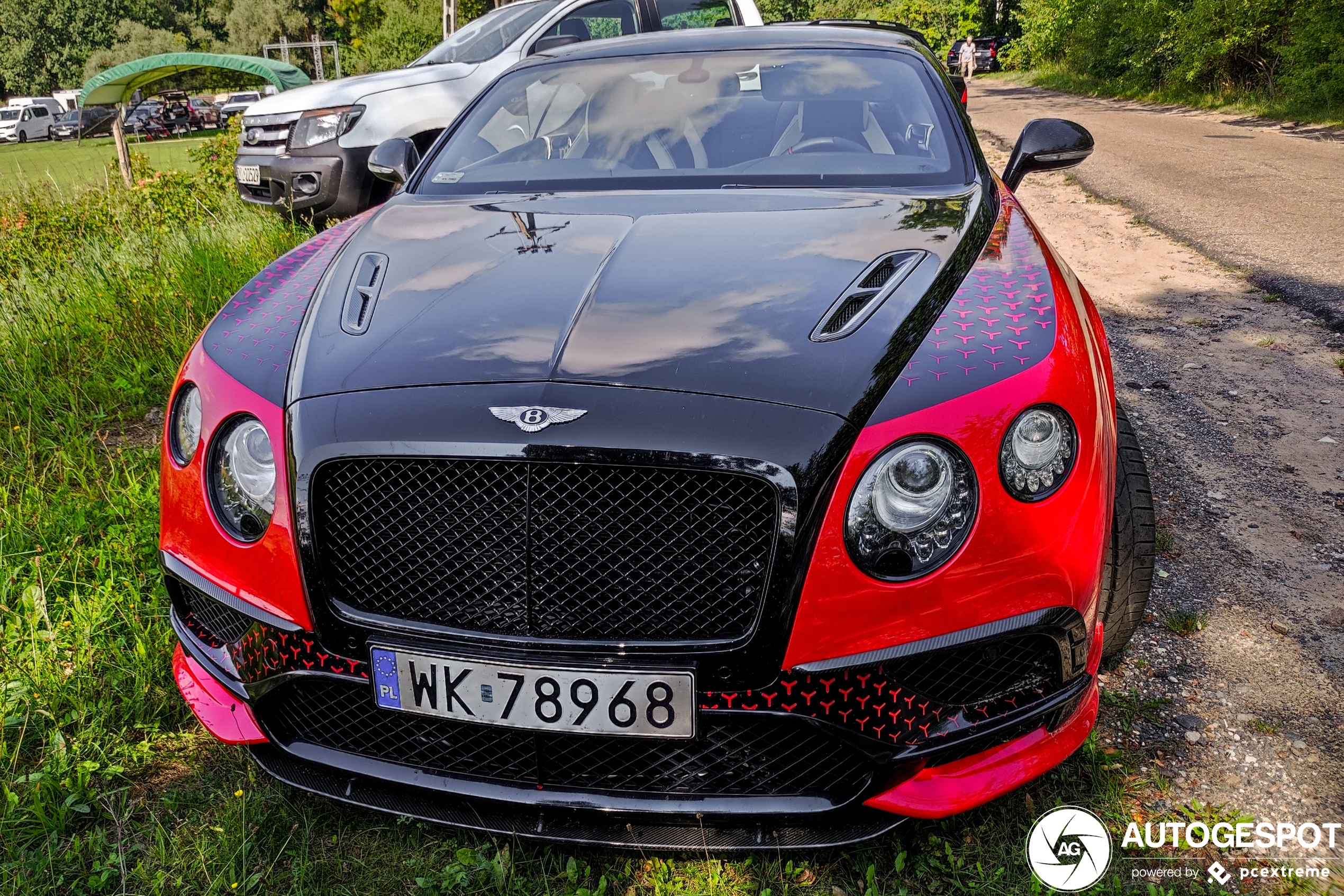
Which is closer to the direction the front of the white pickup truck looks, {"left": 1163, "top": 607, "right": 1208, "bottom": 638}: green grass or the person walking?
the green grass

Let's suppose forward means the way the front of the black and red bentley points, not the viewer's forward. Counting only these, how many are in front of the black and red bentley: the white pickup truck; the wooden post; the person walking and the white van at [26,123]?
0

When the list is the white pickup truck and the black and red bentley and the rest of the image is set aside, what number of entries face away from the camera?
0

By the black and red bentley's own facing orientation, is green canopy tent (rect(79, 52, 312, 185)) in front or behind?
behind

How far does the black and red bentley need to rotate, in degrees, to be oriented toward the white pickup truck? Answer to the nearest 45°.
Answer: approximately 180°

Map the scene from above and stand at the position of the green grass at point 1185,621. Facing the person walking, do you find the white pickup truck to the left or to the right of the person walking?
left

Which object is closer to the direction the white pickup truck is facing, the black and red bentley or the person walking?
the black and red bentley

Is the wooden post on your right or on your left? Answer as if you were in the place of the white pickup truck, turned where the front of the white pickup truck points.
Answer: on your right

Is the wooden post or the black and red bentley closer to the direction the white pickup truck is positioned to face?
the black and red bentley

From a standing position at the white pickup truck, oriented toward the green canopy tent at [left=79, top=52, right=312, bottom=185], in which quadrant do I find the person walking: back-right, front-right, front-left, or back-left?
front-right

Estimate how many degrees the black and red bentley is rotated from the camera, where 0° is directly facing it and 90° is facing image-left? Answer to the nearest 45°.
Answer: approximately 0°

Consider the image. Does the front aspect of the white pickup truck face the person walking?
no

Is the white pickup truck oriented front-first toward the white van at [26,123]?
no

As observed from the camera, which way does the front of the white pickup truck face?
facing the viewer and to the left of the viewer

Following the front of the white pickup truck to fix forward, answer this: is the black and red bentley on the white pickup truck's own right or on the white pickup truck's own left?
on the white pickup truck's own left
